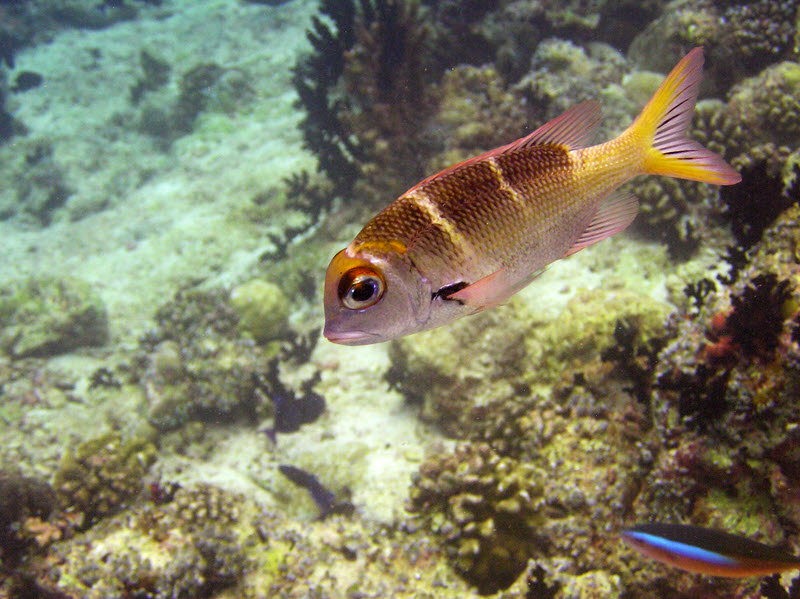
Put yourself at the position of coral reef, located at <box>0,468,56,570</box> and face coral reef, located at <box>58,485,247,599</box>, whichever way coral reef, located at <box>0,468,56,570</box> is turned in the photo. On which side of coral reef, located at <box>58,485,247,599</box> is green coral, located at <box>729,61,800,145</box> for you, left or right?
left

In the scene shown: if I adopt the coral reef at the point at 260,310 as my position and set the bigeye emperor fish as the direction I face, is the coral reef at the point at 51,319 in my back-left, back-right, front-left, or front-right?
back-right

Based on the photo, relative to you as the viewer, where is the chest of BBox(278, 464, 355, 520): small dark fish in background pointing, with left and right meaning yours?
facing to the left of the viewer
